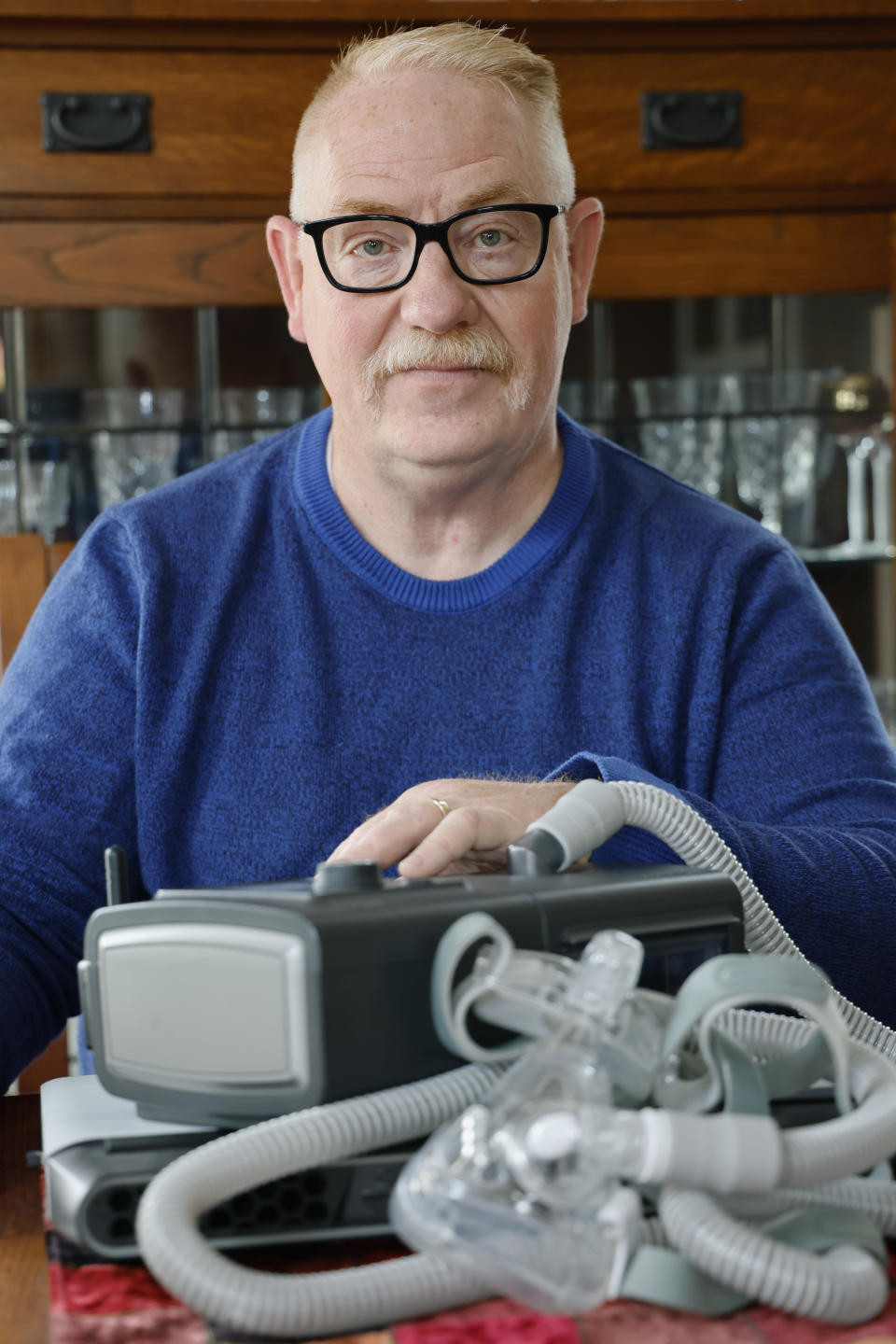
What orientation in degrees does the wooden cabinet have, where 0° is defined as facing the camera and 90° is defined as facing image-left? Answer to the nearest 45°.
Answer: approximately 0°

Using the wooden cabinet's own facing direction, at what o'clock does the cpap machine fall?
The cpap machine is roughly at 12 o'clock from the wooden cabinet.

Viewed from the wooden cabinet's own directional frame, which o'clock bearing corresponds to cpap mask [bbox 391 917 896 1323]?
The cpap mask is roughly at 12 o'clock from the wooden cabinet.

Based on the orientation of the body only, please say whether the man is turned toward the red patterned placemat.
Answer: yes

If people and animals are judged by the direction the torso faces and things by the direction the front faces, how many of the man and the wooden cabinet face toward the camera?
2

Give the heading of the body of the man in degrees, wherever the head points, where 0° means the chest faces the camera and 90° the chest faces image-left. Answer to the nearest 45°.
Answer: approximately 0°

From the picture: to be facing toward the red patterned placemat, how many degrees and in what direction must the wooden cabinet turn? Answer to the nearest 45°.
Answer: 0° — it already faces it
